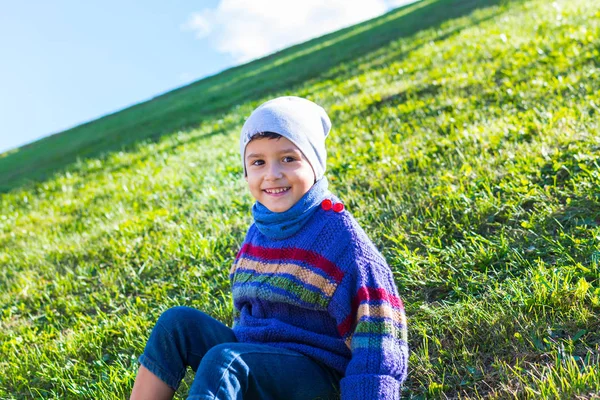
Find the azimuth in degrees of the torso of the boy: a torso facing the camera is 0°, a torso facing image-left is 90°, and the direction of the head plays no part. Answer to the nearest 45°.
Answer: approximately 45°
